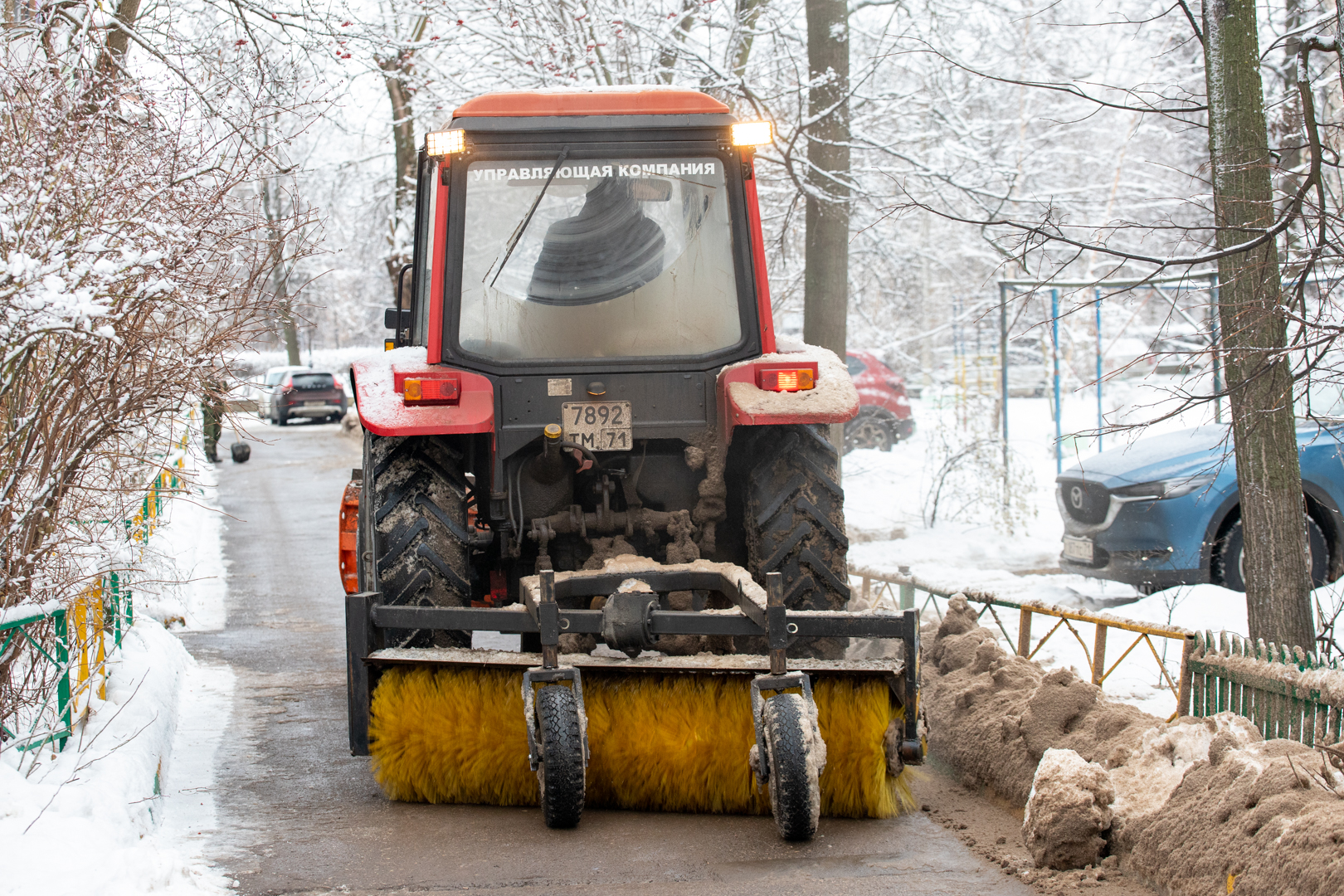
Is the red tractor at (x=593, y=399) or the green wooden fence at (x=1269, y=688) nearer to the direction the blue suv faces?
the red tractor

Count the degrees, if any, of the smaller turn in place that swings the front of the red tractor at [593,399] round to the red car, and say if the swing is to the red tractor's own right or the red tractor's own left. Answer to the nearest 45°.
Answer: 0° — it already faces it

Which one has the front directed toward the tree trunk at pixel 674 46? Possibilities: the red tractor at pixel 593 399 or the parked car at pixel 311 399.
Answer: the red tractor

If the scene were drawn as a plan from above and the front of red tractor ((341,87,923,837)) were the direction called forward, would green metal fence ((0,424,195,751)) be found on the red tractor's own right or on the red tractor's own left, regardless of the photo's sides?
on the red tractor's own left

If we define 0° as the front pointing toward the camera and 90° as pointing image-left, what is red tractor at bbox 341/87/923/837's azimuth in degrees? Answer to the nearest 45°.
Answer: approximately 180°

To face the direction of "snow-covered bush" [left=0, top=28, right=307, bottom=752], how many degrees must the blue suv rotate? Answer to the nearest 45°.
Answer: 0° — it already faces it

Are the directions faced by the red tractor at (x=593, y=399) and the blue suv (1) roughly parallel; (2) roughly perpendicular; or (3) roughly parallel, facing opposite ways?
roughly perpendicular

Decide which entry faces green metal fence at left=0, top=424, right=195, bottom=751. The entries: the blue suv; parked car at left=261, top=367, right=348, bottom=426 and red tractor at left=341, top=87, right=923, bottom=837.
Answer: the blue suv

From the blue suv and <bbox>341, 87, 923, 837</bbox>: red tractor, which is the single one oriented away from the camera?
the red tractor

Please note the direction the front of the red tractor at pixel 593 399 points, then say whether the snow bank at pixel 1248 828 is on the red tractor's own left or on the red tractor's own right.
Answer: on the red tractor's own right
